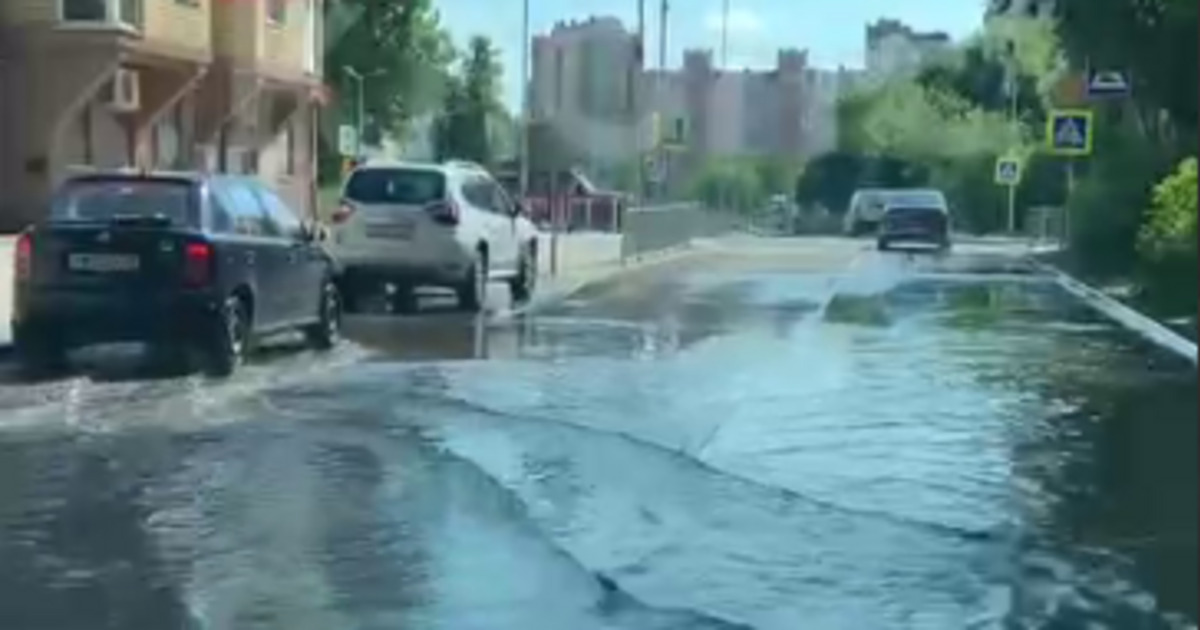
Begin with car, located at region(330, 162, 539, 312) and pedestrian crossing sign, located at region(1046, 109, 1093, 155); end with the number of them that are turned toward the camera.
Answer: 1

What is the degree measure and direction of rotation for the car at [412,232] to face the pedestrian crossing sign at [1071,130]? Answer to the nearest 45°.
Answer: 0° — it already faces it

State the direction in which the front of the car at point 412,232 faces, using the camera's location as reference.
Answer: facing away from the viewer and to the right of the viewer

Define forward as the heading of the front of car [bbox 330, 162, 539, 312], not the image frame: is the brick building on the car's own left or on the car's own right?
on the car's own left

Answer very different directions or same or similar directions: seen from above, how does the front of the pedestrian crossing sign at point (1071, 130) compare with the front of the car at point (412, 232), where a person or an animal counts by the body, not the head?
very different directions

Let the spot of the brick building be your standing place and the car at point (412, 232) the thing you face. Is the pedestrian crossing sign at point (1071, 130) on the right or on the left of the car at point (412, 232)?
left

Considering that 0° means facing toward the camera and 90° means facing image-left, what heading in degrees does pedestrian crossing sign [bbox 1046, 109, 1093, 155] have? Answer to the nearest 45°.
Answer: approximately 0°

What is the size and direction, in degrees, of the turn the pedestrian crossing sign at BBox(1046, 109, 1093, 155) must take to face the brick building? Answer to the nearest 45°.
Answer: approximately 90° to its right
